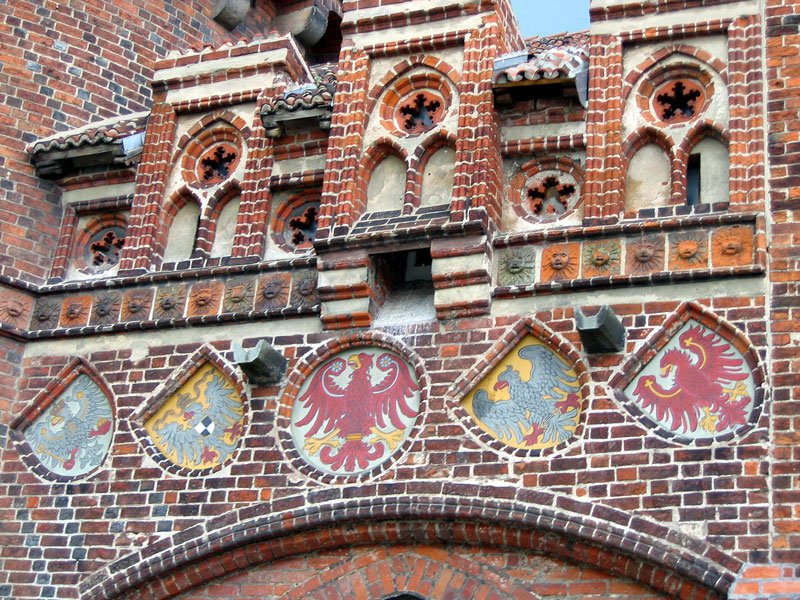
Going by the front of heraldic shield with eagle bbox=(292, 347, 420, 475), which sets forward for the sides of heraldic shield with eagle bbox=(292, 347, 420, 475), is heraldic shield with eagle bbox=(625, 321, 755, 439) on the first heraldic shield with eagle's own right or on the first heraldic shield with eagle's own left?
on the first heraldic shield with eagle's own left

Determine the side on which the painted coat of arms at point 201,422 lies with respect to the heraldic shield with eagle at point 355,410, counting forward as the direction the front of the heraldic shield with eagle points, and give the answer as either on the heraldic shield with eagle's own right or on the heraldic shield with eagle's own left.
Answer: on the heraldic shield with eagle's own right

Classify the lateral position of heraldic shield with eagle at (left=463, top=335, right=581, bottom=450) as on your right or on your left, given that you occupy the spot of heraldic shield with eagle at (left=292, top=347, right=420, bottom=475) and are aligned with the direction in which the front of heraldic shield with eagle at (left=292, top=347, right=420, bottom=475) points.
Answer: on your left

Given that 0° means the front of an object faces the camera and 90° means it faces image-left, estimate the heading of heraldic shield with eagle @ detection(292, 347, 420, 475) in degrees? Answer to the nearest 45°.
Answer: approximately 0°
